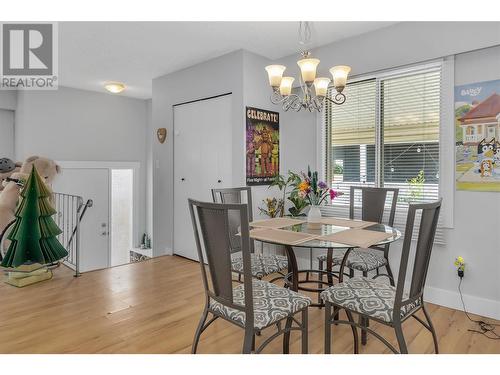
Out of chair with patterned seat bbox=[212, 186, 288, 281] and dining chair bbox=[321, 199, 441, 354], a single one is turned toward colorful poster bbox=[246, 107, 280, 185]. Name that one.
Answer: the dining chair

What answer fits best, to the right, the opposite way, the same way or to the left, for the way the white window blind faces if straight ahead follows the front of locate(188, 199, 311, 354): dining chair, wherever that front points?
the opposite way

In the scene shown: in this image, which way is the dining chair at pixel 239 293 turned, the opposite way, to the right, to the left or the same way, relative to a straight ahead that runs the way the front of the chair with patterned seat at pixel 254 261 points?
to the left

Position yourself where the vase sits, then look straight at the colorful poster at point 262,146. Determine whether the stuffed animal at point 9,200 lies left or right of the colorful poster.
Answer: left

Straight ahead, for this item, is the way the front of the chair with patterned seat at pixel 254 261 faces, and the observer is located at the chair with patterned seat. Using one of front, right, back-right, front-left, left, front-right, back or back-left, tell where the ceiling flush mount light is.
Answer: back

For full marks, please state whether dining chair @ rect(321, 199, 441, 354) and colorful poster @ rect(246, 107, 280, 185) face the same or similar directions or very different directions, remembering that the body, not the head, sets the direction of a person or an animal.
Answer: very different directions

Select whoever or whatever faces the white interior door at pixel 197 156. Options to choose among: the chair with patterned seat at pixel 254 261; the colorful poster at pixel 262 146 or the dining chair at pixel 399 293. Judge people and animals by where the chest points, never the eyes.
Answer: the dining chair

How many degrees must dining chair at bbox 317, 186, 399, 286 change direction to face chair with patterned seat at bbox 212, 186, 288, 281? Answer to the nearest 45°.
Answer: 0° — it already faces it

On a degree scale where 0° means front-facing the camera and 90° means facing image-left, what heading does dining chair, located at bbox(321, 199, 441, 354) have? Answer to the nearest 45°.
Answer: approximately 135°
